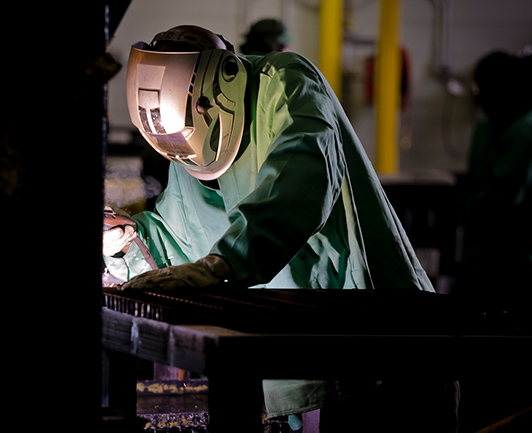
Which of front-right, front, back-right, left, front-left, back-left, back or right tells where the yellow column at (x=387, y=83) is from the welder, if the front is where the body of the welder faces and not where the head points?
back-right

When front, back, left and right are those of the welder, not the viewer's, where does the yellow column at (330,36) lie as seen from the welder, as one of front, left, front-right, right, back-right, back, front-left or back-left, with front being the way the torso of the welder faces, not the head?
back-right

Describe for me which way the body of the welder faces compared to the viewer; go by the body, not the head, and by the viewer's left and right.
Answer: facing the viewer and to the left of the viewer
